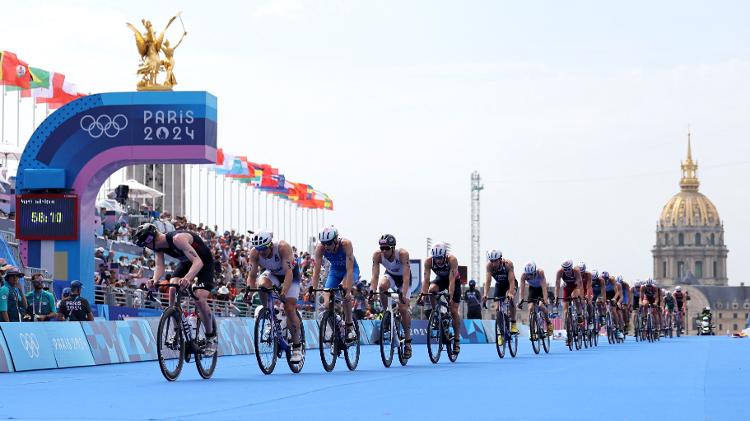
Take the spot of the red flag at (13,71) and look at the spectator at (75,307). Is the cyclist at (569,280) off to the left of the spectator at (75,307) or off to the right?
left

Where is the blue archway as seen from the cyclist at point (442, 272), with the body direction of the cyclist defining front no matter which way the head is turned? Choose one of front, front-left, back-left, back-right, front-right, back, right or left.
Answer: right

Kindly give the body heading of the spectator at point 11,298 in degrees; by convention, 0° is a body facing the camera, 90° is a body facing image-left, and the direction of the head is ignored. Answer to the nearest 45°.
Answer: approximately 315°

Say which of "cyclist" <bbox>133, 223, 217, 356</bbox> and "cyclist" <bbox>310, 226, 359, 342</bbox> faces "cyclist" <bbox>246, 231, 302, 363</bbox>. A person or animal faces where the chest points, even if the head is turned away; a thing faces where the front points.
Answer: "cyclist" <bbox>310, 226, 359, 342</bbox>

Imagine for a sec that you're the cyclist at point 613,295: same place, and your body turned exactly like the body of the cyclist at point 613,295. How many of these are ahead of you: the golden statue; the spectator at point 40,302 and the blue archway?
3

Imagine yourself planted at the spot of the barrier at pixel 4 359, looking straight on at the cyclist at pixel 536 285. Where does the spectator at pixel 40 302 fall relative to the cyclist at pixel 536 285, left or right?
left

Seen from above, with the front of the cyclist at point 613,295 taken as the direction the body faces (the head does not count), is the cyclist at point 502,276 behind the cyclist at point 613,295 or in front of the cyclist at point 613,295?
in front

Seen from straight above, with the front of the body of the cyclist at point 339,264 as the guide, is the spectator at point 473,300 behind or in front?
behind

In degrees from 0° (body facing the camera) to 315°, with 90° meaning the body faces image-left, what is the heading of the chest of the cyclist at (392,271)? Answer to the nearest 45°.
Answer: approximately 45°

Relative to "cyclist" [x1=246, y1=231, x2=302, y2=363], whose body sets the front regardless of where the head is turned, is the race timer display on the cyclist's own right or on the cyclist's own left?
on the cyclist's own right
